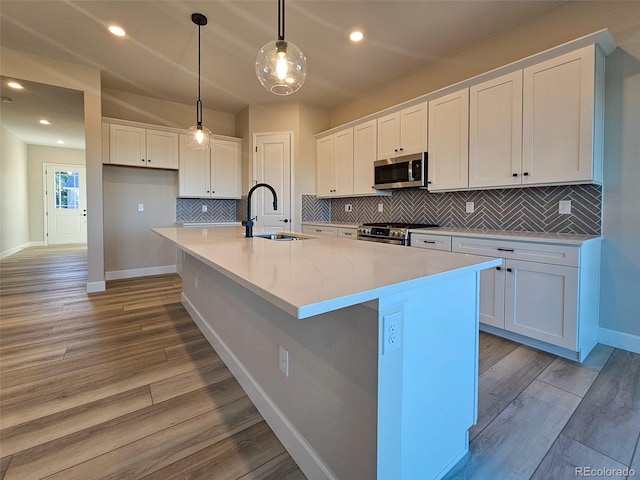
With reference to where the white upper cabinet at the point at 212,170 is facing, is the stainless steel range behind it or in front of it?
in front

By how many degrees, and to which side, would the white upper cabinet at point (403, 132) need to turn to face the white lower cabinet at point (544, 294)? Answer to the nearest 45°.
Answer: approximately 90° to its left

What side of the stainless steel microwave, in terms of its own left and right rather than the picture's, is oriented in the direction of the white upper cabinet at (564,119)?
left

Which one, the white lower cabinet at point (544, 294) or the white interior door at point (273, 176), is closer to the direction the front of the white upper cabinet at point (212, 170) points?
the white lower cabinet

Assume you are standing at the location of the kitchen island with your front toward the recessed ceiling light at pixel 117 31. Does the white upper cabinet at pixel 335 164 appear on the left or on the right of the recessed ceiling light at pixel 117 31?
right

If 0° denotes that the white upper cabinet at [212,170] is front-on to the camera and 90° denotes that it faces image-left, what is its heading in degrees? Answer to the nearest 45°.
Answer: approximately 0°

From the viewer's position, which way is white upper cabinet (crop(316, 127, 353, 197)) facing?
facing the viewer and to the left of the viewer

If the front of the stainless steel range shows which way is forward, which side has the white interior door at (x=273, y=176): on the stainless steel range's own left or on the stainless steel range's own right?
on the stainless steel range's own right

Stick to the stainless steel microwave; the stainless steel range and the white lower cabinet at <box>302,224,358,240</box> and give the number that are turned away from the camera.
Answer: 0

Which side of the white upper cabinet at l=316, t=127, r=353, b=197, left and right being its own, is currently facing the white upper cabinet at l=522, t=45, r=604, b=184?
left

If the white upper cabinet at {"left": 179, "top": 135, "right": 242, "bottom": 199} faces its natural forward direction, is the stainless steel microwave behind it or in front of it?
in front
